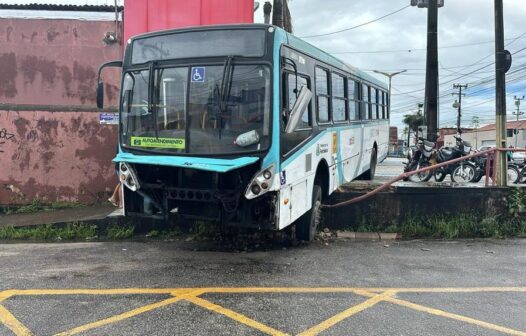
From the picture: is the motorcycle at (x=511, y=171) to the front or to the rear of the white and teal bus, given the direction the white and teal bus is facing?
to the rear

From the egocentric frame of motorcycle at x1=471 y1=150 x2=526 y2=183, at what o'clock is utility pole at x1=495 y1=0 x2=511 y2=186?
The utility pole is roughly at 9 o'clock from the motorcycle.

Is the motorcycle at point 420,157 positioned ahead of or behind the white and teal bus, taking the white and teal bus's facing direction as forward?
behind

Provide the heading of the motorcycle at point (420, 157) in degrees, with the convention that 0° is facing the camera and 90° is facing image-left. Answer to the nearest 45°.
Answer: approximately 315°

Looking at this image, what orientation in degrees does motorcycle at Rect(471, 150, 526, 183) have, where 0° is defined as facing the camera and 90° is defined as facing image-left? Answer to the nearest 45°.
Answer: approximately 90°

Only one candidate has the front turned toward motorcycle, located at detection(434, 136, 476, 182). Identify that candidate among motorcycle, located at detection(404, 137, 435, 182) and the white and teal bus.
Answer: motorcycle, located at detection(404, 137, 435, 182)

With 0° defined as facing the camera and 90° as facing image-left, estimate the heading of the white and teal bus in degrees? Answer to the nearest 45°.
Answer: approximately 45°
